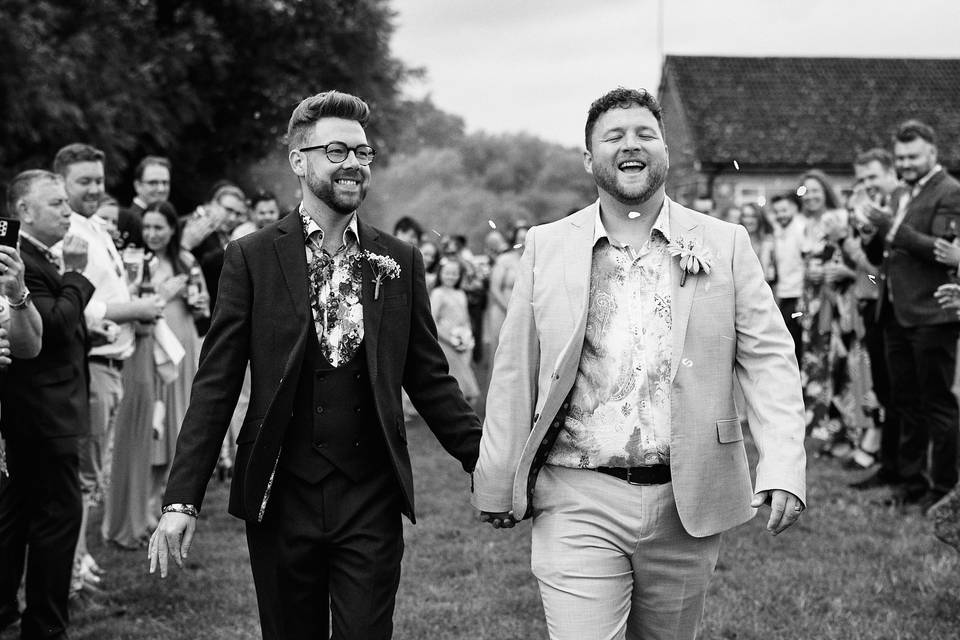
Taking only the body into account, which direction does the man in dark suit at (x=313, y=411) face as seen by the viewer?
toward the camera

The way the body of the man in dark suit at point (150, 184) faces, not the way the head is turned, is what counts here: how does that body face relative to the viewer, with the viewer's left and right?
facing the viewer and to the right of the viewer

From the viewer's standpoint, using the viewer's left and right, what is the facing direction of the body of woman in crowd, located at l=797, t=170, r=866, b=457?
facing the viewer and to the left of the viewer

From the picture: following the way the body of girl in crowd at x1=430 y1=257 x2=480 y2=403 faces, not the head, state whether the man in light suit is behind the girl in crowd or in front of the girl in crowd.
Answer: in front

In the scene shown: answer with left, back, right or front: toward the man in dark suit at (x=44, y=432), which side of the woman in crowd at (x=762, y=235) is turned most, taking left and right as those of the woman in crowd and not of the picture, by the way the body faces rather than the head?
front

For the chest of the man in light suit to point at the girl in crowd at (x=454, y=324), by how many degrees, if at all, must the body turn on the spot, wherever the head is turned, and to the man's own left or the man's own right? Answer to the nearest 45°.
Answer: approximately 180°

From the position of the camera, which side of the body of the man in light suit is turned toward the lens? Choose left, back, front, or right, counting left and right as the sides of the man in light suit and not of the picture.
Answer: front

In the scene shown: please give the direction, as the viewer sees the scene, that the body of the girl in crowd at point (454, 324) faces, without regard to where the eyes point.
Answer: toward the camera

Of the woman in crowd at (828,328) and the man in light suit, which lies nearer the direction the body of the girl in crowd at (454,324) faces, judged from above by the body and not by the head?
the man in light suit

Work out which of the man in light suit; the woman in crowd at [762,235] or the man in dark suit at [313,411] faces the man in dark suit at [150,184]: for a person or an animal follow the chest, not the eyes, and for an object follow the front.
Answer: the woman in crowd

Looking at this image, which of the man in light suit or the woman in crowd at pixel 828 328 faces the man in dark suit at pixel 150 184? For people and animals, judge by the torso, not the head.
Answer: the woman in crowd

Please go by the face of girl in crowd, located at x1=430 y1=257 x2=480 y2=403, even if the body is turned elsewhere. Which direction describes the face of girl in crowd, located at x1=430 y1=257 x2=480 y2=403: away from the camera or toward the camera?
toward the camera

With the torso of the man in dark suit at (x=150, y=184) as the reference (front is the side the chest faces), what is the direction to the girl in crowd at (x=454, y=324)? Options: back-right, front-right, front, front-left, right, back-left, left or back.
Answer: left

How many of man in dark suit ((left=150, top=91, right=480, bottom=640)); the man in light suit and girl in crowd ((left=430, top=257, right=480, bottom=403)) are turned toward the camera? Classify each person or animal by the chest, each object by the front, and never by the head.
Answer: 3

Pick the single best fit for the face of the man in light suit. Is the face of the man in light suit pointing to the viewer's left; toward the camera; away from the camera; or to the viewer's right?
toward the camera

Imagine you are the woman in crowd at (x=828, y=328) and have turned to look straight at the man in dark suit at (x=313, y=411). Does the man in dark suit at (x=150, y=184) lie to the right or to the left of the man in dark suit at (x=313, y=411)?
right

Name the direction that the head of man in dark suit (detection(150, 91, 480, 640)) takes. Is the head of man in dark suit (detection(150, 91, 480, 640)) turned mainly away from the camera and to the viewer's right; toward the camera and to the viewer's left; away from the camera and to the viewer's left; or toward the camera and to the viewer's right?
toward the camera and to the viewer's right
